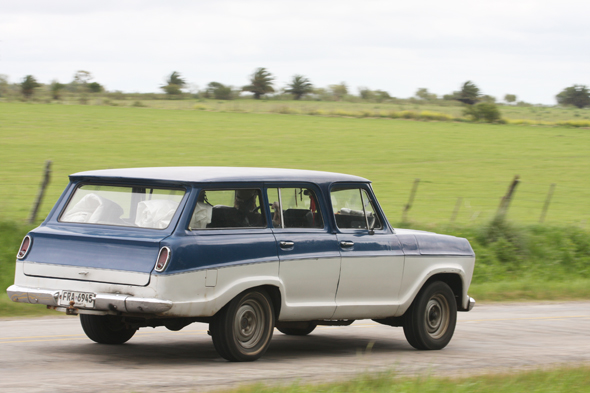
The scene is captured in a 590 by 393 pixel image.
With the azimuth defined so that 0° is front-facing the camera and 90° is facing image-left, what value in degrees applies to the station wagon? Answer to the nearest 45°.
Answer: approximately 225°

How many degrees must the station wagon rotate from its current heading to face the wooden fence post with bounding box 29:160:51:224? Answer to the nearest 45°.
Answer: approximately 90° to its left
